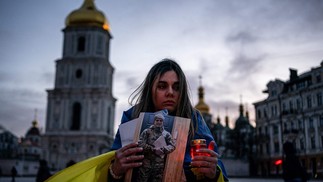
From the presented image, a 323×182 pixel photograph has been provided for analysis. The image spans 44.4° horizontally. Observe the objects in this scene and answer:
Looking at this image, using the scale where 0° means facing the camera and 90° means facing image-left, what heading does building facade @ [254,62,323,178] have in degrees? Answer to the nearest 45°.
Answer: approximately 45°

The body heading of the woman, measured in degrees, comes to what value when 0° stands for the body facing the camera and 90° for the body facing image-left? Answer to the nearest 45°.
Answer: approximately 0°

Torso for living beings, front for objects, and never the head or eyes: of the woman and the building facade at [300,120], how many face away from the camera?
0

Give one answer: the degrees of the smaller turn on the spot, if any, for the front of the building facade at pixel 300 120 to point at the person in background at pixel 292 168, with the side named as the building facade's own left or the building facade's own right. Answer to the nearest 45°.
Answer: approximately 45° to the building facade's own left

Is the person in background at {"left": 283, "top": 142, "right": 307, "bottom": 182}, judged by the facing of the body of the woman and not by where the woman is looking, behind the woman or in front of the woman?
behind

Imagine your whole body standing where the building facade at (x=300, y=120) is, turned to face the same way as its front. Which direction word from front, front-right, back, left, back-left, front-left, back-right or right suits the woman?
front-left

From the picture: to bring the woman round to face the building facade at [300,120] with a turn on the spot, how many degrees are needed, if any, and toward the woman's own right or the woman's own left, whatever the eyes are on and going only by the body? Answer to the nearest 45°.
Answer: approximately 180°
